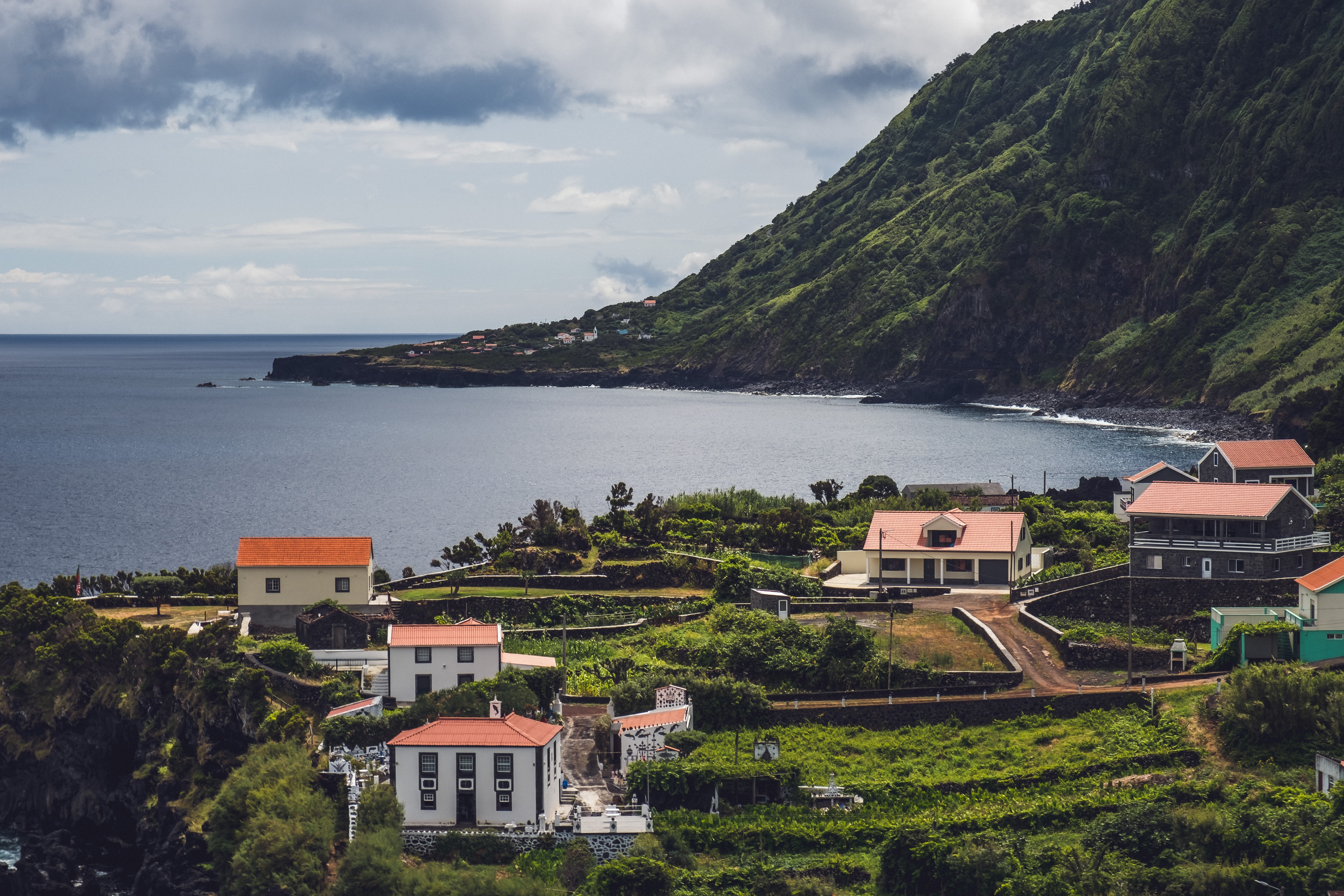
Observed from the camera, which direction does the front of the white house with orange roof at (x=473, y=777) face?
facing the viewer

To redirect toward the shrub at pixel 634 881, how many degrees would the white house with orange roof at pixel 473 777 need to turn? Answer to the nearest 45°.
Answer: approximately 45° to its left
